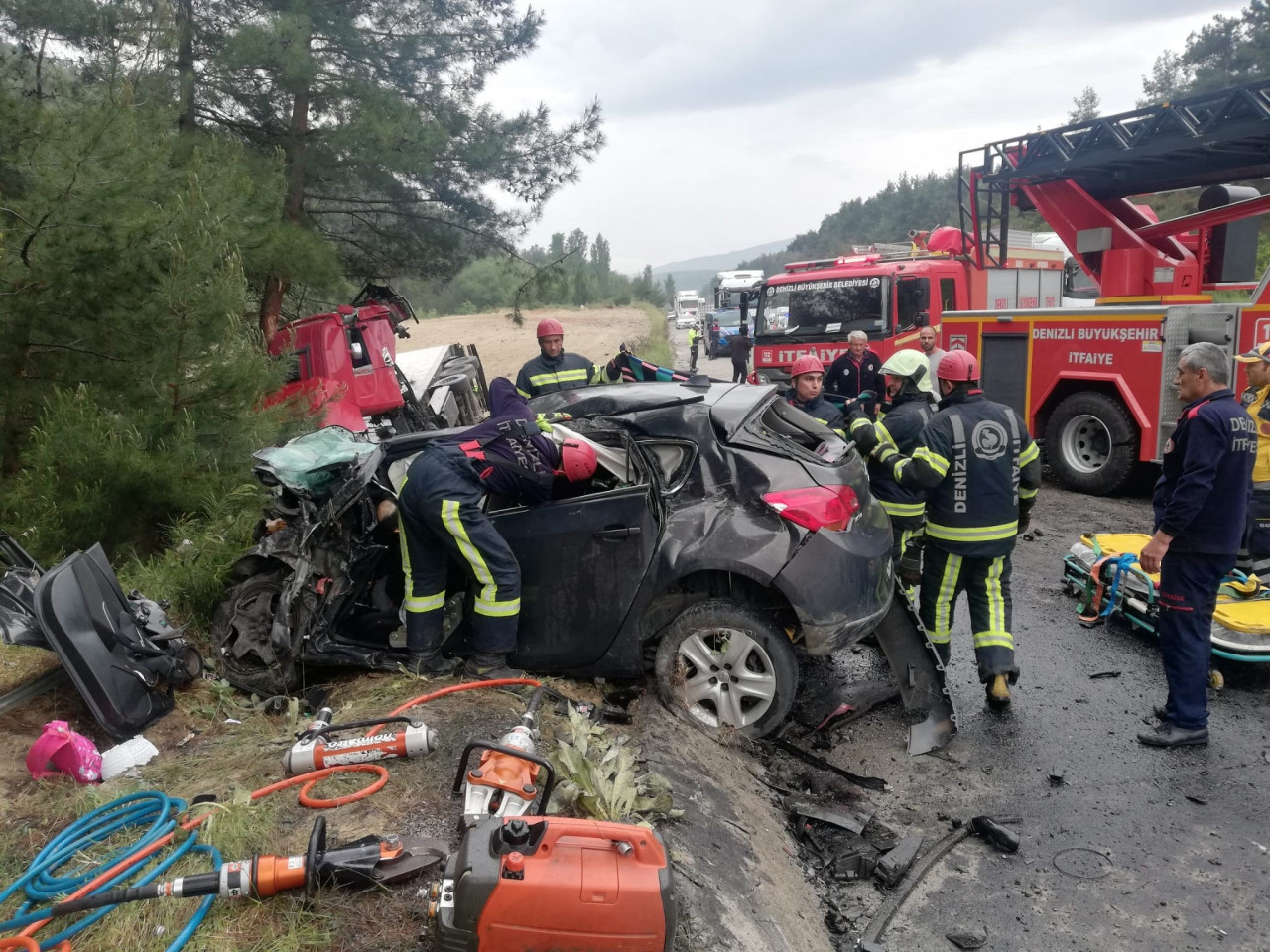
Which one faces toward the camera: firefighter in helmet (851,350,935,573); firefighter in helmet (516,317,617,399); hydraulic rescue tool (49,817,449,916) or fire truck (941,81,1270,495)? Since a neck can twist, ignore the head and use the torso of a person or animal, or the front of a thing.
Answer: firefighter in helmet (516,317,617,399)

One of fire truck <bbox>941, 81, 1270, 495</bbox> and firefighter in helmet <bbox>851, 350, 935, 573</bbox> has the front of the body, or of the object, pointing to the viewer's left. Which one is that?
the firefighter in helmet

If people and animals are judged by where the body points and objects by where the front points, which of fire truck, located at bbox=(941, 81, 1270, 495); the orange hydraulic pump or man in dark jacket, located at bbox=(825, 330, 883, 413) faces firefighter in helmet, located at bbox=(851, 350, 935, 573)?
the man in dark jacket

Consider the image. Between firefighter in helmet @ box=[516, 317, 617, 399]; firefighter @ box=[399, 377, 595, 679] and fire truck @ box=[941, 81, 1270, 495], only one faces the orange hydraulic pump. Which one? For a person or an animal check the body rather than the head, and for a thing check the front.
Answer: the firefighter in helmet

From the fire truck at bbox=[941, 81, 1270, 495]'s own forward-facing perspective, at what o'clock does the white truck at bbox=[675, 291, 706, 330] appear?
The white truck is roughly at 8 o'clock from the fire truck.

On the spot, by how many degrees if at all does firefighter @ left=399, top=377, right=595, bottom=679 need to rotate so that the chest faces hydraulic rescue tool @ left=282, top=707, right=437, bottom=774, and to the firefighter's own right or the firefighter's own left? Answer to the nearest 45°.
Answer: approximately 180°

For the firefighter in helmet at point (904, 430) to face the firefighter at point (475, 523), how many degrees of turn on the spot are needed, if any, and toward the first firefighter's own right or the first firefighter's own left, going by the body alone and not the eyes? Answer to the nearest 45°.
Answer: approximately 45° to the first firefighter's own left

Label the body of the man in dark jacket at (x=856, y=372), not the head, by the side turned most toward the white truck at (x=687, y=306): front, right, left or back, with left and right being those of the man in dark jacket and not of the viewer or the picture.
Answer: back

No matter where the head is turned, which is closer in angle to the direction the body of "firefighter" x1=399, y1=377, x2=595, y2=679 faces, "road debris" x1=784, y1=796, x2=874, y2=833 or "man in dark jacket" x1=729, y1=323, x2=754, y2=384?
the man in dark jacket

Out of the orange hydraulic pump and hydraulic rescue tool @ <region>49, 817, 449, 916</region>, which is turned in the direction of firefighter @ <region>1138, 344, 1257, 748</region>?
the hydraulic rescue tool

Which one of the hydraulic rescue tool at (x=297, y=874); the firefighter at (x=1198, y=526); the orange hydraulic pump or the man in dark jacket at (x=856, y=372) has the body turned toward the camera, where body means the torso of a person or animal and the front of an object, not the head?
the man in dark jacket

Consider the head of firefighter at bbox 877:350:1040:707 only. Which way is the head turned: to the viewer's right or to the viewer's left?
to the viewer's left

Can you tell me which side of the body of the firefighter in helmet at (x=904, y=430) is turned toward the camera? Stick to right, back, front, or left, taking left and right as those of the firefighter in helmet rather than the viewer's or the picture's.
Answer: left
